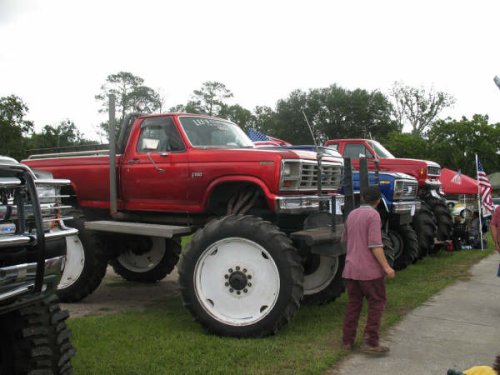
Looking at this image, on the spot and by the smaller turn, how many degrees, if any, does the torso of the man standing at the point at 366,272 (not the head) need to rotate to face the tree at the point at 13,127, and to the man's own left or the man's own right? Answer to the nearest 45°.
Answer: approximately 90° to the man's own left

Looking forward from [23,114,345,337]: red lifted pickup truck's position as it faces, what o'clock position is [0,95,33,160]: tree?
The tree is roughly at 7 o'clock from the red lifted pickup truck.

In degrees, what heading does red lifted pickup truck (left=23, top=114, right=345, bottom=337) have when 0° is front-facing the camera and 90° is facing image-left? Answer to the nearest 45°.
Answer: approximately 315°

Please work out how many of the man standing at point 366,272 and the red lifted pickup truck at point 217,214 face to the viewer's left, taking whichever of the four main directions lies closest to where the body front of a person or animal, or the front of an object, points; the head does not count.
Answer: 0

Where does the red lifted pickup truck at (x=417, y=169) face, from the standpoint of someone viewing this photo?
facing the viewer and to the right of the viewer

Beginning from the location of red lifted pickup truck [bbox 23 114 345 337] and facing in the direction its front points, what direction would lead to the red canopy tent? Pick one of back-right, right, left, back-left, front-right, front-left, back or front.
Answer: left

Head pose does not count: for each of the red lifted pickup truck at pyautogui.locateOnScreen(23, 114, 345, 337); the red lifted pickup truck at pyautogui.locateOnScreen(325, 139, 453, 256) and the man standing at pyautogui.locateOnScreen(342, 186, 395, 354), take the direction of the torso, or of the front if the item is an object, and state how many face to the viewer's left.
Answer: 0

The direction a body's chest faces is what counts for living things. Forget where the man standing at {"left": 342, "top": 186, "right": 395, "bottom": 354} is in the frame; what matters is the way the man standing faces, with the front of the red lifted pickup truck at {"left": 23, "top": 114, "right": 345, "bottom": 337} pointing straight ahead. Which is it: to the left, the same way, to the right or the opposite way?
to the left

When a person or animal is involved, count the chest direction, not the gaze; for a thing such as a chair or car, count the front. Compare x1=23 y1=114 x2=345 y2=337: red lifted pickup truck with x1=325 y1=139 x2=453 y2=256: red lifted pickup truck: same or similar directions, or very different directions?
same or similar directions

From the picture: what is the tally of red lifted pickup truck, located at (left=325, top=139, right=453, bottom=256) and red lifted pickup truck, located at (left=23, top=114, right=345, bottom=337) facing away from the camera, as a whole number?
0

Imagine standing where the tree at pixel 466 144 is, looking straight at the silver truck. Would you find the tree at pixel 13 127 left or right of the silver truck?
right

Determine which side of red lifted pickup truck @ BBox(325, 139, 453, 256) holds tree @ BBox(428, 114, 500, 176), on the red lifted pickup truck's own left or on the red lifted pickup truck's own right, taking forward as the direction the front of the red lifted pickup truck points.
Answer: on the red lifted pickup truck's own left

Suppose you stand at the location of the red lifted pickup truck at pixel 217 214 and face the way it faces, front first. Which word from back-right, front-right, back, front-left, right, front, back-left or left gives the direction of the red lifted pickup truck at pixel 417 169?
left

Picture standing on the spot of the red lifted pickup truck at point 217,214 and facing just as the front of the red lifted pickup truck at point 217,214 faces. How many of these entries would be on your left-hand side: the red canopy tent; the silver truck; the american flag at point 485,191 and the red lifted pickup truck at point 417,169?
3

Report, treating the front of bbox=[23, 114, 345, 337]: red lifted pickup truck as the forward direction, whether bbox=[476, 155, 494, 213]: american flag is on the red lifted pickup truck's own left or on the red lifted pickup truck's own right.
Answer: on the red lifted pickup truck's own left

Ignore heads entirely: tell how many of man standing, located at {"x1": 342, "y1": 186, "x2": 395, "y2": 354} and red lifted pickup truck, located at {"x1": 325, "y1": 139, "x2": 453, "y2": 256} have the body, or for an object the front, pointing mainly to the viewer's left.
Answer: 0
